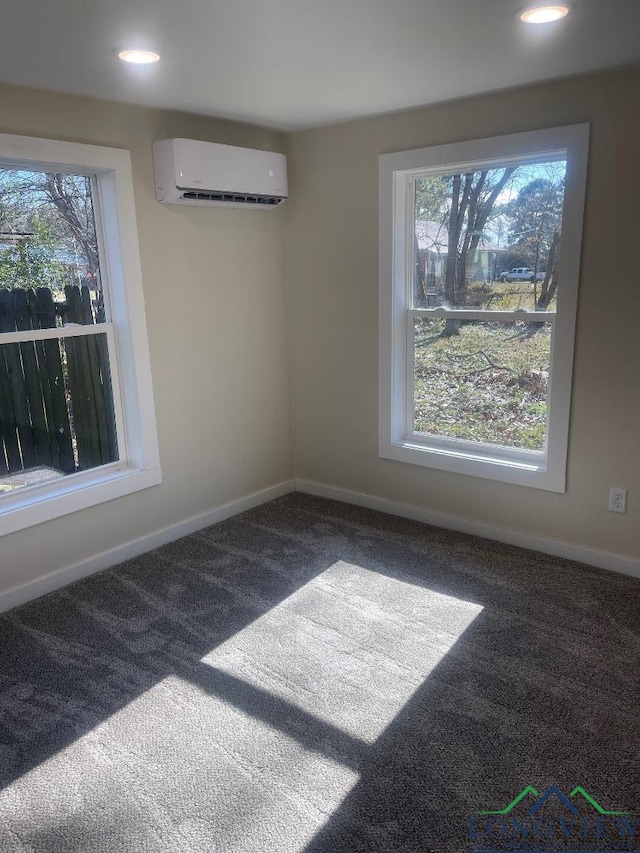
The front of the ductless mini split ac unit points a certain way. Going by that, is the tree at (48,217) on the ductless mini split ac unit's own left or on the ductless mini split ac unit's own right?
on the ductless mini split ac unit's own right

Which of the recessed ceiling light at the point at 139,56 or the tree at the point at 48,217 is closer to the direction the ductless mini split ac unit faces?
the recessed ceiling light

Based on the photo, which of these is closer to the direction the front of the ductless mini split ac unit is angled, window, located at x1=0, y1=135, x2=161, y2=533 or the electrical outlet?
the electrical outlet

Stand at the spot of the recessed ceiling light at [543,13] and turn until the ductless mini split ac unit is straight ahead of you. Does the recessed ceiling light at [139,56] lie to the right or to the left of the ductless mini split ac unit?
left

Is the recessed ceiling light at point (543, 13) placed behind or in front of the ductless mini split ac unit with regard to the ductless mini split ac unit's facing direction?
in front

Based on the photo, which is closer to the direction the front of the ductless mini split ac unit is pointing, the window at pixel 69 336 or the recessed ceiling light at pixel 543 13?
the recessed ceiling light

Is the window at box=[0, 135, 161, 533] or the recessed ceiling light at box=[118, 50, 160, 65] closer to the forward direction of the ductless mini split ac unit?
the recessed ceiling light

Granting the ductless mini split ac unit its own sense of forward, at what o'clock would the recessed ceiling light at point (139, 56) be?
The recessed ceiling light is roughly at 2 o'clock from the ductless mini split ac unit.

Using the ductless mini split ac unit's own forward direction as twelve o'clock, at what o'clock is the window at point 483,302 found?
The window is roughly at 11 o'clock from the ductless mini split ac unit.

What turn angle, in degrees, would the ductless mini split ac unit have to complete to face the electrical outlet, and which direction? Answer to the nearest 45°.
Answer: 0° — it already faces it

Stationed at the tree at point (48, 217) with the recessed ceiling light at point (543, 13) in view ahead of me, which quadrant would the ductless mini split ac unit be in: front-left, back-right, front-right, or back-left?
front-left

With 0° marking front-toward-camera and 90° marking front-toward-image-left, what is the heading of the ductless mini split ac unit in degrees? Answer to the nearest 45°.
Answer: approximately 315°
